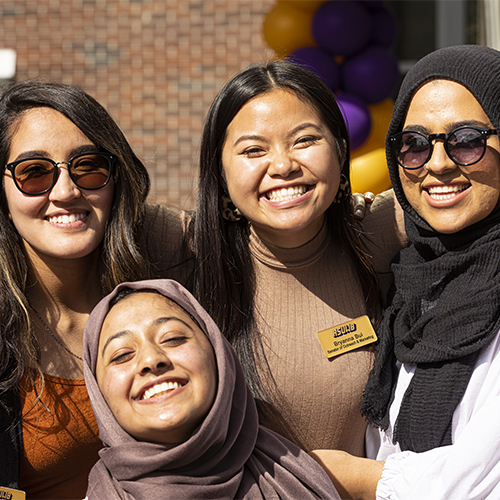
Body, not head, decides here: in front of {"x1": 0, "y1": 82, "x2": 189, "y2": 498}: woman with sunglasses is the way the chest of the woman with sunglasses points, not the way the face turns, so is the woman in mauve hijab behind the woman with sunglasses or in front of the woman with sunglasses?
in front

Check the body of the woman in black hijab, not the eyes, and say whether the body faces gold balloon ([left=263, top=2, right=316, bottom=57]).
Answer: no

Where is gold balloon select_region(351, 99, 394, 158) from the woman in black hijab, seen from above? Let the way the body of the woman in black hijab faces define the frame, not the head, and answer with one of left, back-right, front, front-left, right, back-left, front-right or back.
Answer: back-right

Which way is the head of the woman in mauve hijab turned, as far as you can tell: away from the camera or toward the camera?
toward the camera

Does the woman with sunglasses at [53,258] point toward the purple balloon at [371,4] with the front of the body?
no

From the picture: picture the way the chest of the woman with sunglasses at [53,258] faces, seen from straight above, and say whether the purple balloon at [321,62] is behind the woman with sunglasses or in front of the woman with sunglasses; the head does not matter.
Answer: behind

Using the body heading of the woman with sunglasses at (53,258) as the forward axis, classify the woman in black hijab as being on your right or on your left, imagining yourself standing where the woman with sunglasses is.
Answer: on your left

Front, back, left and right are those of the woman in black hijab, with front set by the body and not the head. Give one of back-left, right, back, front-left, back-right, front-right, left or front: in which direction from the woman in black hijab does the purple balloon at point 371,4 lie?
back-right

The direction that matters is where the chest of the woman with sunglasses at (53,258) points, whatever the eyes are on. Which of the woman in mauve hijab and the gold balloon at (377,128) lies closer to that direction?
the woman in mauve hijab

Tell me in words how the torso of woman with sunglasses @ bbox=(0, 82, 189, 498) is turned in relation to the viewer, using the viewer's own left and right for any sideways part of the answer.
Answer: facing the viewer

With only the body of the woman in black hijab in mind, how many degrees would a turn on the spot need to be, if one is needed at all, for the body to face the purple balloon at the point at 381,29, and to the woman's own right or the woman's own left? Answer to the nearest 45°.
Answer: approximately 135° to the woman's own right

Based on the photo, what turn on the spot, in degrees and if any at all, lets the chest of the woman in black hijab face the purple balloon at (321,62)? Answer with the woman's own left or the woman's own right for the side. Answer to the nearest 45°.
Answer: approximately 135° to the woman's own right

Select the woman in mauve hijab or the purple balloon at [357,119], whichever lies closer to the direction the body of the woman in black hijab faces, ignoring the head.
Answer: the woman in mauve hijab

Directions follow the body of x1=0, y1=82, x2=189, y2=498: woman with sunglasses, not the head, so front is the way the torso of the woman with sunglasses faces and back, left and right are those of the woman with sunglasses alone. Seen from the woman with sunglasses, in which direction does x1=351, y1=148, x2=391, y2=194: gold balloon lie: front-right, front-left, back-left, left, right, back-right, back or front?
back-left

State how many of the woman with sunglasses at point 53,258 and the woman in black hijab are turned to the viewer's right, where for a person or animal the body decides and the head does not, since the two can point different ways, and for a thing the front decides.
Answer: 0

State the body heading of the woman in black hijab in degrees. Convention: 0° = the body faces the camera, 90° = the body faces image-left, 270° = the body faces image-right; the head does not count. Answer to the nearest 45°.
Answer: approximately 45°

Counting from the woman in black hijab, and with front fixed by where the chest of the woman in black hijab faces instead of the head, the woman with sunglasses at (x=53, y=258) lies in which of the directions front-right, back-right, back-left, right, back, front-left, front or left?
front-right
